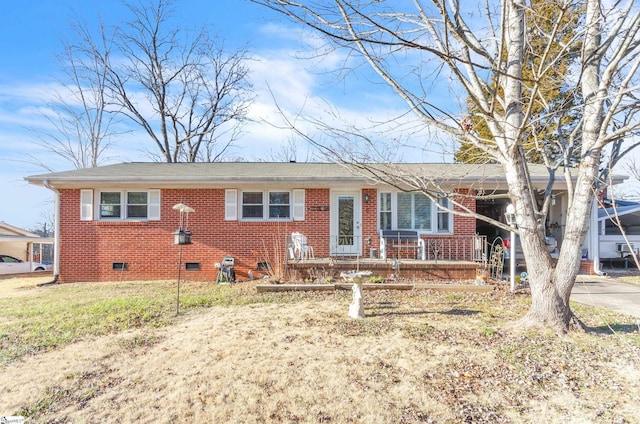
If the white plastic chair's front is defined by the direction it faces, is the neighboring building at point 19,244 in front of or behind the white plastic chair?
behind

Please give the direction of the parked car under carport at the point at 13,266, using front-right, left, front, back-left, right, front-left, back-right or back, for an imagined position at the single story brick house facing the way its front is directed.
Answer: back-right

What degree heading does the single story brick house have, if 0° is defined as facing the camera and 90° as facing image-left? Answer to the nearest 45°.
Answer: approximately 0°
